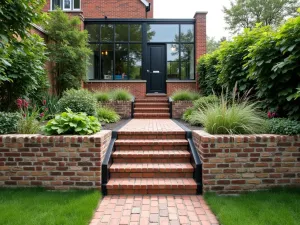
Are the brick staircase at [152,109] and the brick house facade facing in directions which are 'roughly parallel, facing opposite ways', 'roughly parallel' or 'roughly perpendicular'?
roughly parallel

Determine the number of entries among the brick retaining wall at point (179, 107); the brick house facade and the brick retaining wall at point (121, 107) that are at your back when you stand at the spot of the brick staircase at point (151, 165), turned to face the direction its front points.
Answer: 3

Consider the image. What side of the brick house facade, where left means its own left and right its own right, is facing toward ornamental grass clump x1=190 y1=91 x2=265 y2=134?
front

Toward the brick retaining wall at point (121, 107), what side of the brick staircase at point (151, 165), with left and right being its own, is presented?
back

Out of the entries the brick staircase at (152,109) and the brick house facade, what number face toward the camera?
2

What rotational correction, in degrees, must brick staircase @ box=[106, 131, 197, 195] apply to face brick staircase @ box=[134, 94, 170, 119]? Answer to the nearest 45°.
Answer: approximately 180°

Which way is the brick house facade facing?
toward the camera

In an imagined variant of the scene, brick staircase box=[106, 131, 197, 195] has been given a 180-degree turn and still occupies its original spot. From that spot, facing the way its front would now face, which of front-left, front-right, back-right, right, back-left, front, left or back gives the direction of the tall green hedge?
right

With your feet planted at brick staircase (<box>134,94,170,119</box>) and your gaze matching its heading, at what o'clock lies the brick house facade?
The brick house facade is roughly at 6 o'clock from the brick staircase.

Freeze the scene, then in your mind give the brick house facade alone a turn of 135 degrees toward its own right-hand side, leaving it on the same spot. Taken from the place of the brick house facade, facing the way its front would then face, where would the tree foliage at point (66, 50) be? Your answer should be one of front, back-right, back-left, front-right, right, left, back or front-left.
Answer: left

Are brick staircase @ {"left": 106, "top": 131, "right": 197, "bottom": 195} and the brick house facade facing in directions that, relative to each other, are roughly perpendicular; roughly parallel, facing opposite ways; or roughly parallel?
roughly parallel

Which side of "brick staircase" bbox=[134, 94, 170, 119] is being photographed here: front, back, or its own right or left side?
front

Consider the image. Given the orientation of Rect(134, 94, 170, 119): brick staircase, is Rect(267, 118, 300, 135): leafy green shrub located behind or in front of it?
in front

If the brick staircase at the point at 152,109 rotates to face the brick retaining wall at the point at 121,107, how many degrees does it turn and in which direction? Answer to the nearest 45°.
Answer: approximately 90° to its right

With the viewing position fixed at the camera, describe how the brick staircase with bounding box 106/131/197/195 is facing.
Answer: facing the viewer

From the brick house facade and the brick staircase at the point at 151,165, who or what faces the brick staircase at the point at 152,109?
the brick house facade

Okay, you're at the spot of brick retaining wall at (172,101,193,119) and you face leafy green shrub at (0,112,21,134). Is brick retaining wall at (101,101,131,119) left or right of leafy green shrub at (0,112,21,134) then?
right
